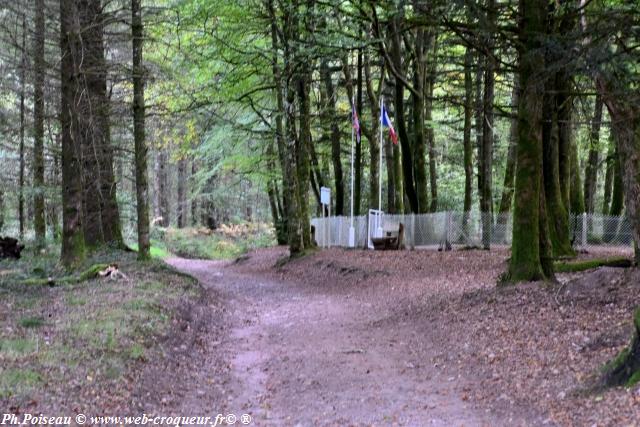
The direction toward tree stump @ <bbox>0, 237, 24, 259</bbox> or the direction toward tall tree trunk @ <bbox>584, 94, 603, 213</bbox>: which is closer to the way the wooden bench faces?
the tree stump

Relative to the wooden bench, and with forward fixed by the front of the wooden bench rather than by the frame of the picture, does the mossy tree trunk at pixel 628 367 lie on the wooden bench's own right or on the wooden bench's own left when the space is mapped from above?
on the wooden bench's own left

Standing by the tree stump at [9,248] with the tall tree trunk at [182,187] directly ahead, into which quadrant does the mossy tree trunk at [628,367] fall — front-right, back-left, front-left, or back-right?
back-right
